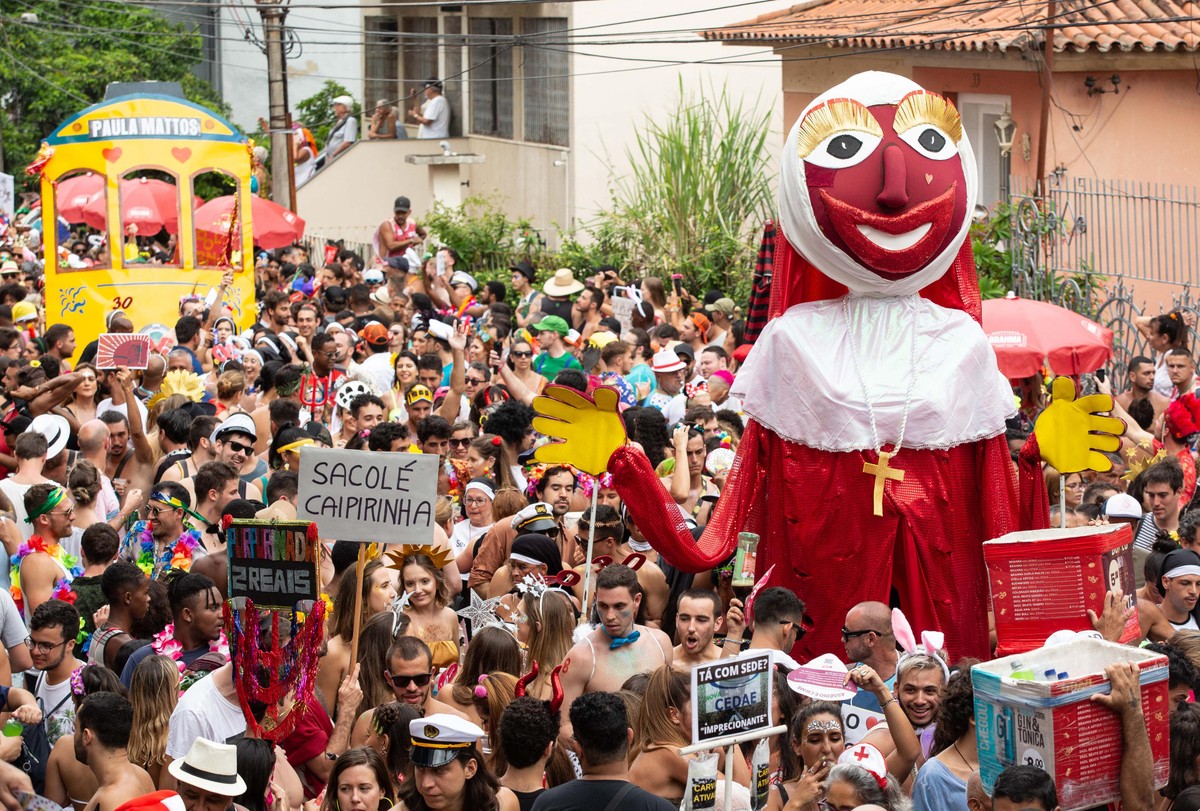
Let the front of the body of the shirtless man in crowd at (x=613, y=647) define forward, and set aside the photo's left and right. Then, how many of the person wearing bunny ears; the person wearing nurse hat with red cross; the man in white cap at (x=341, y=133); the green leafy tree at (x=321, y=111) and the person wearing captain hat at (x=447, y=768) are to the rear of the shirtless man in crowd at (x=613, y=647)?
2

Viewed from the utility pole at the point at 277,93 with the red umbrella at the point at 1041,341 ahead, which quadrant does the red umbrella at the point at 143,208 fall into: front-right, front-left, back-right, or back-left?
back-right

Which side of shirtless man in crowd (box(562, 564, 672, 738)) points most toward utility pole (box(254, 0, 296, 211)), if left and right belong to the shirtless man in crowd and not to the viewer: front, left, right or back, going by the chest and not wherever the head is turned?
back

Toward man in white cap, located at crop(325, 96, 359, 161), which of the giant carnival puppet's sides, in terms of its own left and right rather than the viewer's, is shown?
back

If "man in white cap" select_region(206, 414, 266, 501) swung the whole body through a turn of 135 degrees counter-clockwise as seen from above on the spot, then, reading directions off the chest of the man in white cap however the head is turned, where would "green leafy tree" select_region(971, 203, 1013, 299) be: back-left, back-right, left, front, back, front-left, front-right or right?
front-right

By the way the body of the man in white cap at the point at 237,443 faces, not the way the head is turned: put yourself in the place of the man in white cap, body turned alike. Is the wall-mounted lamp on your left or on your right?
on your left

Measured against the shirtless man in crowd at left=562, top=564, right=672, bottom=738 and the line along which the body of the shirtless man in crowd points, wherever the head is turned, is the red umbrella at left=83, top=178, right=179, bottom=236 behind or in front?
behind

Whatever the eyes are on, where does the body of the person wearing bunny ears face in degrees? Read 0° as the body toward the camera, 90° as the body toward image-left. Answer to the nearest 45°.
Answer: approximately 0°
